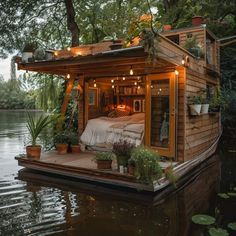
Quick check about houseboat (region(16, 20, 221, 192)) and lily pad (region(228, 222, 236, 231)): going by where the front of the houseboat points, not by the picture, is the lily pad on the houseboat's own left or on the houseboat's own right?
on the houseboat's own left

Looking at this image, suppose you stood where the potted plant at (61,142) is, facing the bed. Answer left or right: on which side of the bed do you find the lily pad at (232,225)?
right

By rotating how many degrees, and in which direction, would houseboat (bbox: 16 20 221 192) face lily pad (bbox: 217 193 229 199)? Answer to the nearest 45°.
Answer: approximately 90° to its left

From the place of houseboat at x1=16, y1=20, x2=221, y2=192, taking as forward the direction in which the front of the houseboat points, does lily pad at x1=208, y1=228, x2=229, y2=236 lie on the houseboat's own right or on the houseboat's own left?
on the houseboat's own left

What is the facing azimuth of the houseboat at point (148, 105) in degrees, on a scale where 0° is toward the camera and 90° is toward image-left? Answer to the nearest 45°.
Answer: approximately 45°
